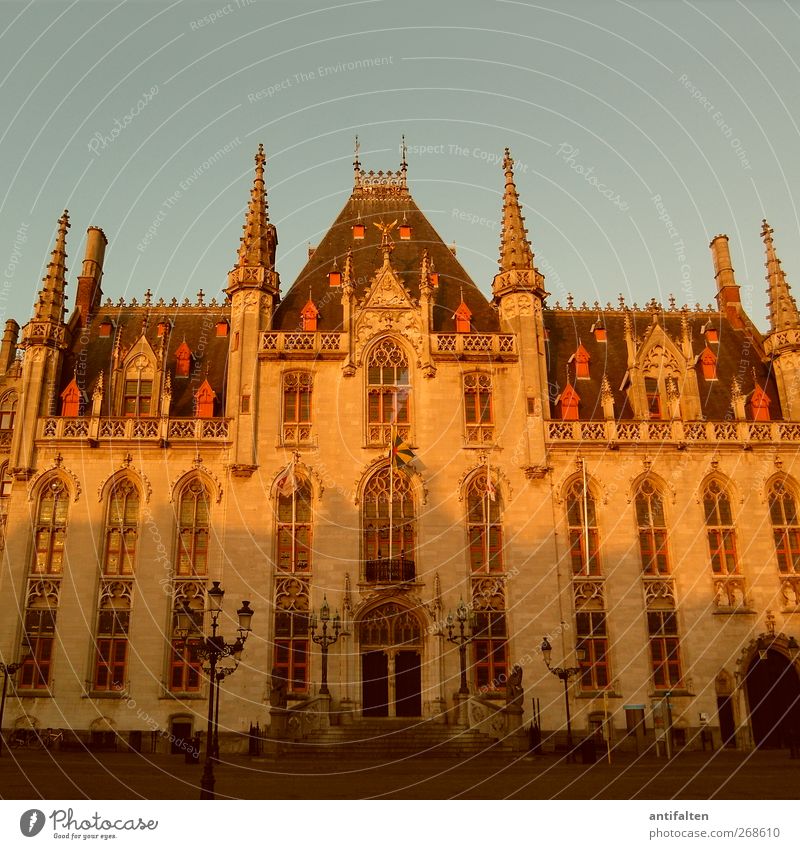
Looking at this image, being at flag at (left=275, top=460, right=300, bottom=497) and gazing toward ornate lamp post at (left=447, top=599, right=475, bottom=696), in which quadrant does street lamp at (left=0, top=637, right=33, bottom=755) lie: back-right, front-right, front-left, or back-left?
back-right

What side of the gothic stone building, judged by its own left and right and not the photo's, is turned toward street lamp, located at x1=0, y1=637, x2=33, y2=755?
right

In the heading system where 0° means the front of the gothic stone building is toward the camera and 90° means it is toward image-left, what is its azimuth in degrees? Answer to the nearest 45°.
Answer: approximately 0°
